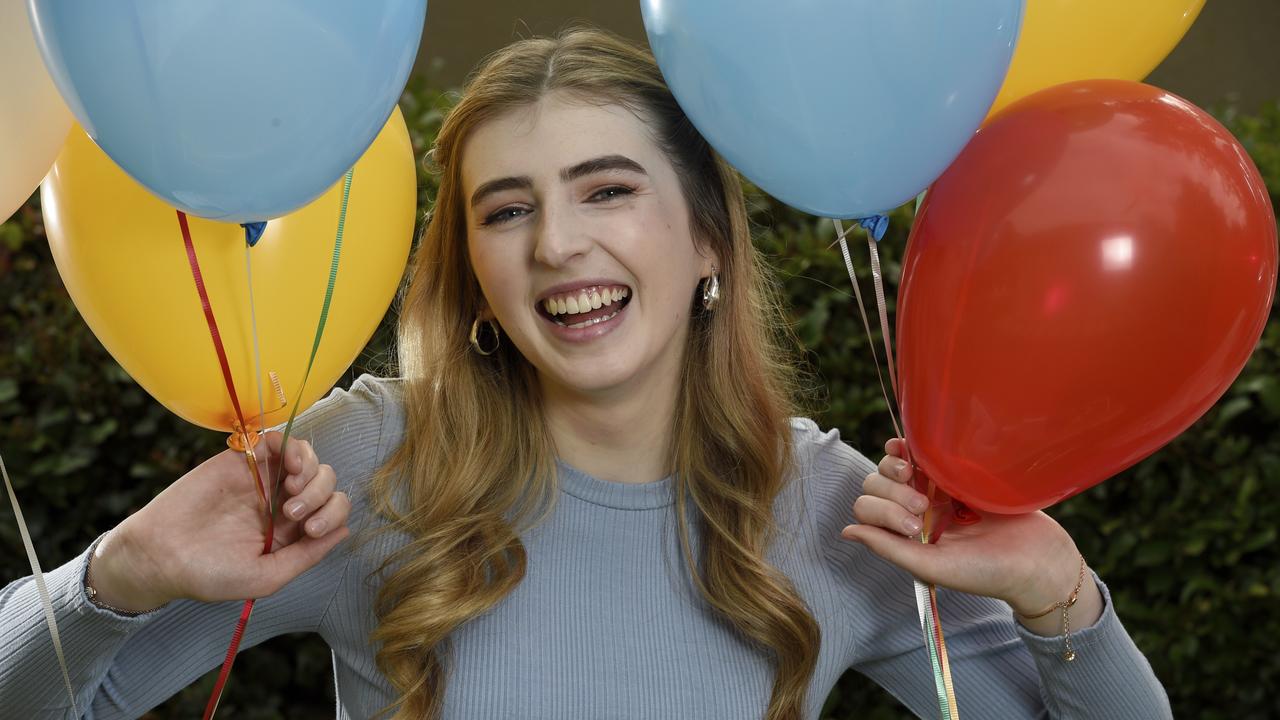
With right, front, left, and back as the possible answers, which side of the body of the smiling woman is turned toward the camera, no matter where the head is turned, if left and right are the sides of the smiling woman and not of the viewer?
front
